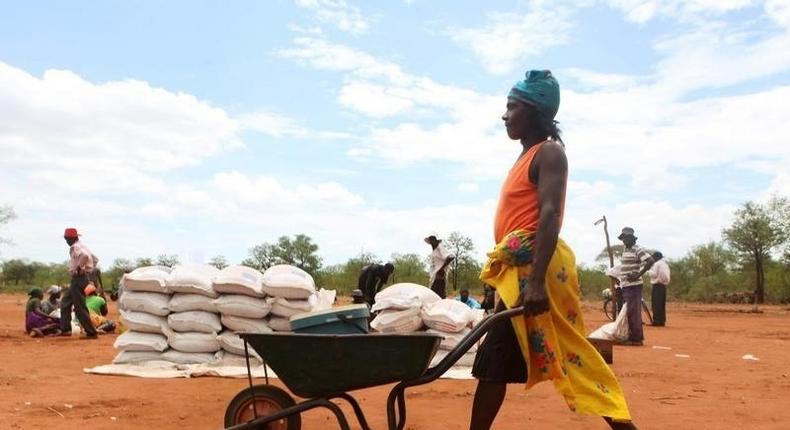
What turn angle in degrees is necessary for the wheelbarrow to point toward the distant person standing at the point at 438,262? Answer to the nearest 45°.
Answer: approximately 90° to its right

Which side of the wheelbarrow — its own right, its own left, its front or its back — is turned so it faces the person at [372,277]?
right

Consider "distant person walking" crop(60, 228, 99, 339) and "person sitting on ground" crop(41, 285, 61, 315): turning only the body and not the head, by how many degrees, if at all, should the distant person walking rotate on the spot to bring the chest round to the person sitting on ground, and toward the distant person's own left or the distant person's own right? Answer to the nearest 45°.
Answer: approximately 90° to the distant person's own right

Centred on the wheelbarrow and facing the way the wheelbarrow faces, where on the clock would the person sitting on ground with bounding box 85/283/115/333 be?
The person sitting on ground is roughly at 2 o'clock from the wheelbarrow.

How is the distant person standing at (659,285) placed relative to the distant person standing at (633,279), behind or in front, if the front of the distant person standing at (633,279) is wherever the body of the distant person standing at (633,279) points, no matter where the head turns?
behind

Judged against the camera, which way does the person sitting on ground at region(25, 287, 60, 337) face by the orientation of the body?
to the viewer's right

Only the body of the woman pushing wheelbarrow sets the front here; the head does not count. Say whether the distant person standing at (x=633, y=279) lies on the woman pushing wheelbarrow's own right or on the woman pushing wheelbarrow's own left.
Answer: on the woman pushing wheelbarrow's own right

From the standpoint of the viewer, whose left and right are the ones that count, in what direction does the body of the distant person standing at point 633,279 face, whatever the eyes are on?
facing the viewer and to the left of the viewer

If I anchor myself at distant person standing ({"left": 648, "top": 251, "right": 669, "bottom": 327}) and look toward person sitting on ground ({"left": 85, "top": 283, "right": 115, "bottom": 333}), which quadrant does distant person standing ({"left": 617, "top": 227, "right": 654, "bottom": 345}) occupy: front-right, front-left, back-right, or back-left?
front-left

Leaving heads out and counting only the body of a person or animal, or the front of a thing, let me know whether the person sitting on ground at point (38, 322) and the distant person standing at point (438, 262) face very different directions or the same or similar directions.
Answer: very different directions

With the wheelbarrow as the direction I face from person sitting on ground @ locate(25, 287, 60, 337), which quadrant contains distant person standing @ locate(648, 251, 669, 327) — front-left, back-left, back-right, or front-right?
front-left

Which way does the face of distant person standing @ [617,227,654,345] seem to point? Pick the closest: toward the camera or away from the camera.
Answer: toward the camera

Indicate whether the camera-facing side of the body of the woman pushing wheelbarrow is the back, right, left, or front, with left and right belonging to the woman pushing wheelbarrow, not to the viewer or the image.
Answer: left
